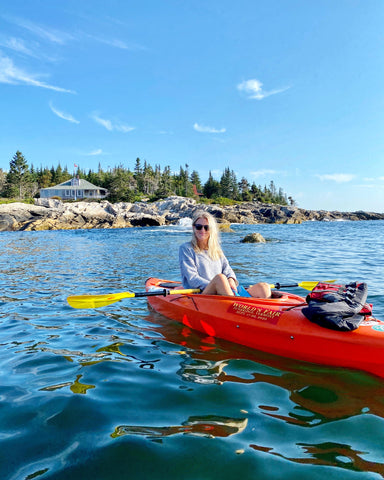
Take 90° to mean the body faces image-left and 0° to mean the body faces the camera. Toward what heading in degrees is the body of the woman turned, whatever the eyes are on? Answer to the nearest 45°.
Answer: approximately 315°

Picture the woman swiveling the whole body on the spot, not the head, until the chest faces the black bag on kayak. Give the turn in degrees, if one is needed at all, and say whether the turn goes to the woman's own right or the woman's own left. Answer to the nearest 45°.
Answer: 0° — they already face it
